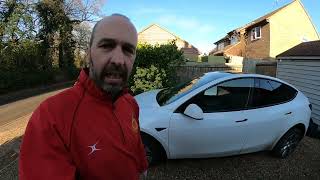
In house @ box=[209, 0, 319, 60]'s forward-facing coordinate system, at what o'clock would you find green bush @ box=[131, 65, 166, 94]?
The green bush is roughly at 11 o'clock from the house.

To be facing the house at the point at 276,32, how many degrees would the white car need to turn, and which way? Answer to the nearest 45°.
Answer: approximately 135° to its right

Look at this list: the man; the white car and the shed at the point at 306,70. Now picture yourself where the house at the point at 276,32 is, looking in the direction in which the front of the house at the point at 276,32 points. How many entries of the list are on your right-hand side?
0

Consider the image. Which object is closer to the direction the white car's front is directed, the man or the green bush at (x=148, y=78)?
the man

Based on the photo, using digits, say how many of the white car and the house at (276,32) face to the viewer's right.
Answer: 0

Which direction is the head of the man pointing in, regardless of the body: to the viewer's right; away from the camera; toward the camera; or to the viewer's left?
toward the camera

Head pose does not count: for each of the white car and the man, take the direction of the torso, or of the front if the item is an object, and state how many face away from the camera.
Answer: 0

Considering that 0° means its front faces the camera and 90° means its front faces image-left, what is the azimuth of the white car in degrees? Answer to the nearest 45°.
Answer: approximately 45°

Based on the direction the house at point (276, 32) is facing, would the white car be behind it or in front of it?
in front

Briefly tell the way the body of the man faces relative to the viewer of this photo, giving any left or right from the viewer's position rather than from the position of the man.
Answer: facing the viewer and to the right of the viewer

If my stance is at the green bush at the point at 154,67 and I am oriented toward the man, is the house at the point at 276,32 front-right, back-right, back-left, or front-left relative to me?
back-left

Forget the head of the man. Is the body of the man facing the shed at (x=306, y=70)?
no

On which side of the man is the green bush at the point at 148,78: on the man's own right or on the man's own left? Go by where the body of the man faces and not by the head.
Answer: on the man's own left

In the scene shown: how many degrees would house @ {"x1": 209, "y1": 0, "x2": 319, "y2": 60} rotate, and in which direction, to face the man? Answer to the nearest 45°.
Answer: approximately 45° to its left

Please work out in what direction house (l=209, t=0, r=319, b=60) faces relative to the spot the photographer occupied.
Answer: facing the viewer and to the left of the viewer

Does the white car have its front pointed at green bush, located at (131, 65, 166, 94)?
no
